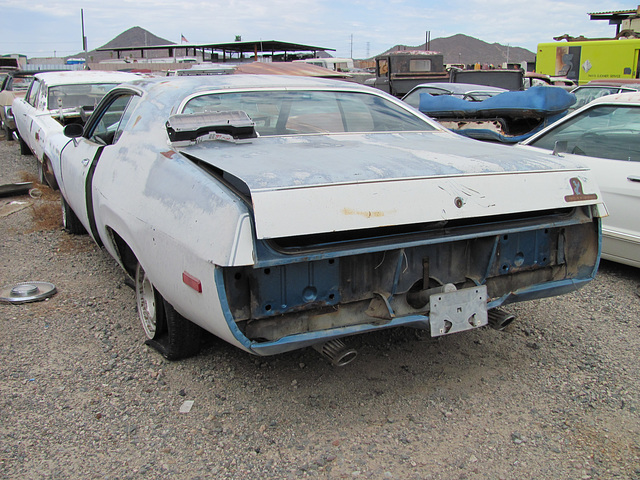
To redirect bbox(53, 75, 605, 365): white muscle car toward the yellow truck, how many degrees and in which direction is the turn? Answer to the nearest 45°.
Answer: approximately 90° to its right

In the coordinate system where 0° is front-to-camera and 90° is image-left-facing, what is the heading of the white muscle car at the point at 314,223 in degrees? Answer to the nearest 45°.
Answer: approximately 135°

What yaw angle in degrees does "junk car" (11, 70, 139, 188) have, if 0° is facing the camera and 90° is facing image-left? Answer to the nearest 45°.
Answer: approximately 135°

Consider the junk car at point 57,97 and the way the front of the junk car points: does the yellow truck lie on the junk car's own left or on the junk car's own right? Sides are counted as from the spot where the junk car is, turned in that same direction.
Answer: on the junk car's own right
